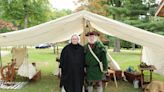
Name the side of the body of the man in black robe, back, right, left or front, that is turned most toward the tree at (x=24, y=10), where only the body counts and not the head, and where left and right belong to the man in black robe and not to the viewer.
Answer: back

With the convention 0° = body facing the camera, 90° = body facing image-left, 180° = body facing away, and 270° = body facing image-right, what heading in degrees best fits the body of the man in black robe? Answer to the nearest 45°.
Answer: approximately 0°
